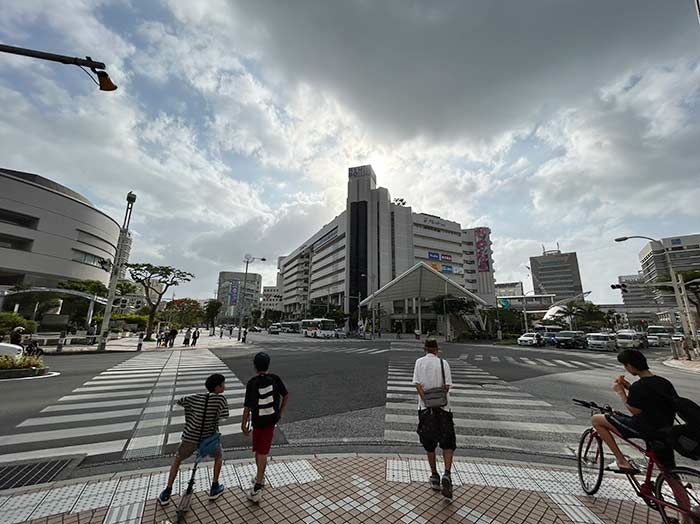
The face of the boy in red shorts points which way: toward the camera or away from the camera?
away from the camera

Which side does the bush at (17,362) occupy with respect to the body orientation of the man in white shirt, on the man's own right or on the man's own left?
on the man's own left

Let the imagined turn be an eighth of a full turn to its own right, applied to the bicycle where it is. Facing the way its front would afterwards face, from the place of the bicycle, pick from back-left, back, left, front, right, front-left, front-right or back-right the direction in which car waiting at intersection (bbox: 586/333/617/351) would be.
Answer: front

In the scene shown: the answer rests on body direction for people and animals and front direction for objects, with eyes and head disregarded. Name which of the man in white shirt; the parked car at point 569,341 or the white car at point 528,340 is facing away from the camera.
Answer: the man in white shirt

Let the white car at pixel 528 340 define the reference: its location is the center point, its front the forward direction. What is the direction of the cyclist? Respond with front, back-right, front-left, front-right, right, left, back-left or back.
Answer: front-left

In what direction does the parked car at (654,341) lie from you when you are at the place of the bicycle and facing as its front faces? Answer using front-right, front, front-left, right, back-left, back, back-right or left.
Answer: front-right

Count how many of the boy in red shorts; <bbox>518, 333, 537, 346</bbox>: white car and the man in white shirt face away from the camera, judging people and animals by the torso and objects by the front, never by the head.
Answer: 2

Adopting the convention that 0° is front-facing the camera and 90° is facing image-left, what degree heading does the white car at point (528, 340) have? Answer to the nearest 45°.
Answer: approximately 45°

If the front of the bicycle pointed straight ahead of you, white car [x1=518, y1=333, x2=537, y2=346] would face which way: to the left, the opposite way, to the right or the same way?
to the left

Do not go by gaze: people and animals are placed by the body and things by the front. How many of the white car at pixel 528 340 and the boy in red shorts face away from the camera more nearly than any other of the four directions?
1

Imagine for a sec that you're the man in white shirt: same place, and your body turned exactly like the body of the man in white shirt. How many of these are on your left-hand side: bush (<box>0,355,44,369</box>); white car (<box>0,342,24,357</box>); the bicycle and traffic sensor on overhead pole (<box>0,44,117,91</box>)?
3

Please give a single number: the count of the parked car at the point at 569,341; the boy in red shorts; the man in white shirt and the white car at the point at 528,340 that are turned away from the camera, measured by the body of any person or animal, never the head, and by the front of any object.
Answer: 2

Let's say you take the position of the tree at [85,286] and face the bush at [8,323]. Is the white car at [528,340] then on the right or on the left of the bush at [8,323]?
left

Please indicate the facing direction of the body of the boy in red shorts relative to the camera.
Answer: away from the camera

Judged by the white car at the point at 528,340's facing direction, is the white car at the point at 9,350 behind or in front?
in front

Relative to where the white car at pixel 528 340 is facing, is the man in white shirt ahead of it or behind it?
ahead

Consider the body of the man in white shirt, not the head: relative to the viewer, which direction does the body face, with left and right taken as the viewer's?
facing away from the viewer
